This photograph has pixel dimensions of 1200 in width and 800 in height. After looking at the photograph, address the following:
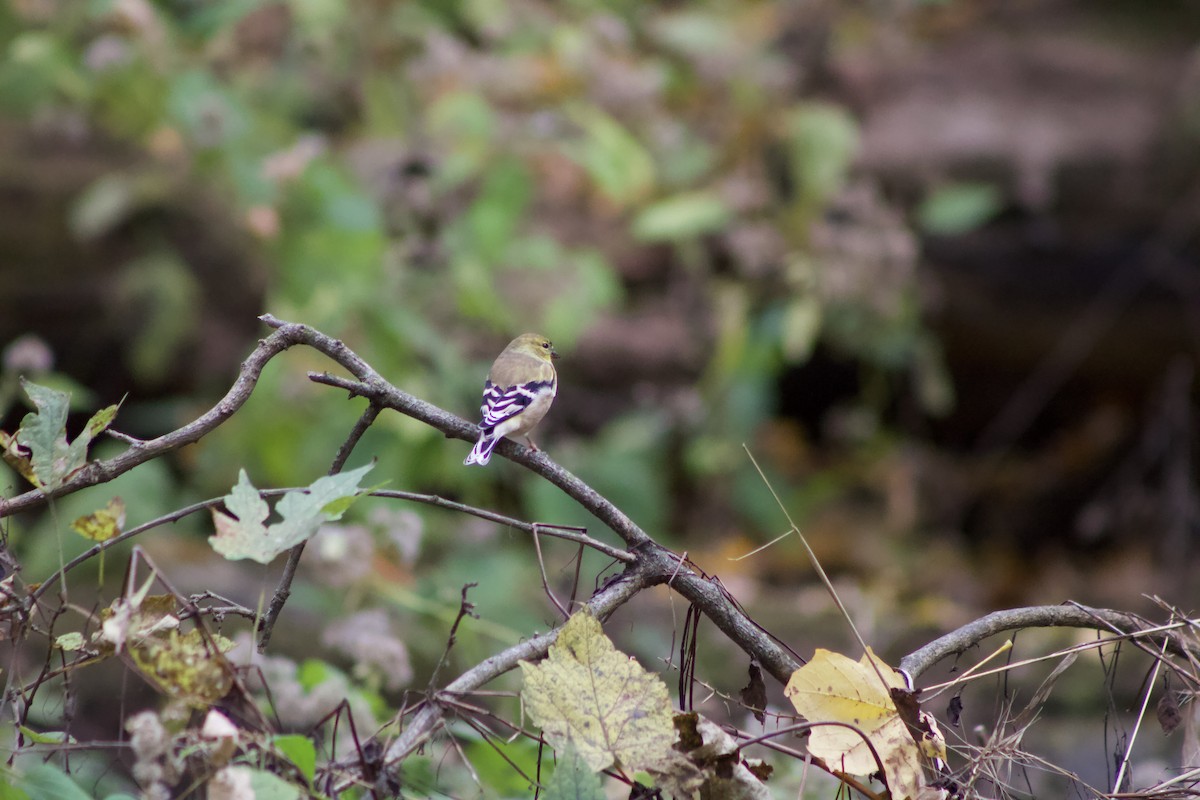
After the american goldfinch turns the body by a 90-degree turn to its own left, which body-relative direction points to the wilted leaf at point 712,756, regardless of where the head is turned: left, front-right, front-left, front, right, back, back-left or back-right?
back-left

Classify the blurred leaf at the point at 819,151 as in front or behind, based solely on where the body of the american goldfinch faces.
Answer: in front

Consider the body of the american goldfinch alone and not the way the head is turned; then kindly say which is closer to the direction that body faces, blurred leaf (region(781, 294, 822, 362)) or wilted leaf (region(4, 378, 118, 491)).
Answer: the blurred leaf

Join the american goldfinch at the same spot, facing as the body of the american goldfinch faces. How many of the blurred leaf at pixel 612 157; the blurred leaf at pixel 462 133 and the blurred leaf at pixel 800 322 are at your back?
0

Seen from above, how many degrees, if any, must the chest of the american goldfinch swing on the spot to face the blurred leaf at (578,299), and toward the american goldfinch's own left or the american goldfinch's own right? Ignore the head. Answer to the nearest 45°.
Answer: approximately 45° to the american goldfinch's own left

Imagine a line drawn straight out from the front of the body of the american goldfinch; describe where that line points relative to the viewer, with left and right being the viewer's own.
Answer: facing away from the viewer and to the right of the viewer

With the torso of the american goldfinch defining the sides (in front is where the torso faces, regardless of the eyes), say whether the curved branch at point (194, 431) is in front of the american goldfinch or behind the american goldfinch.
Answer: behind

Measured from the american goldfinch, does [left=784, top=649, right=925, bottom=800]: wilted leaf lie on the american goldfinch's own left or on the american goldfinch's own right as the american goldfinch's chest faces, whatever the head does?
on the american goldfinch's own right

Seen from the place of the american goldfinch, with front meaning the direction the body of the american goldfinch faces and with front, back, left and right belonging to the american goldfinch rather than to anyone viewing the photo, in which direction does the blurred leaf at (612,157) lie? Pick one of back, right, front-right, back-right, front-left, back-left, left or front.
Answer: front-left

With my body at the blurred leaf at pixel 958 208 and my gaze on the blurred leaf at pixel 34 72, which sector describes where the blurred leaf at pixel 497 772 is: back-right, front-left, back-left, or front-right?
front-left

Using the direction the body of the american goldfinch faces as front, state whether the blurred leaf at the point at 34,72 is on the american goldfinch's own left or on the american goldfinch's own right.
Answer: on the american goldfinch's own left

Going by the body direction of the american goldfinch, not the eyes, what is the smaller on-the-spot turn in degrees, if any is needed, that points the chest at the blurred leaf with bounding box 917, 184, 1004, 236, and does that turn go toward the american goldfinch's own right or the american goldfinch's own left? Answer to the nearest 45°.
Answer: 0° — it already faces it

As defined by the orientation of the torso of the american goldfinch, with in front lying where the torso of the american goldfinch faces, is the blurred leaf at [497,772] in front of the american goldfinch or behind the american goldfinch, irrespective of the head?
behind
